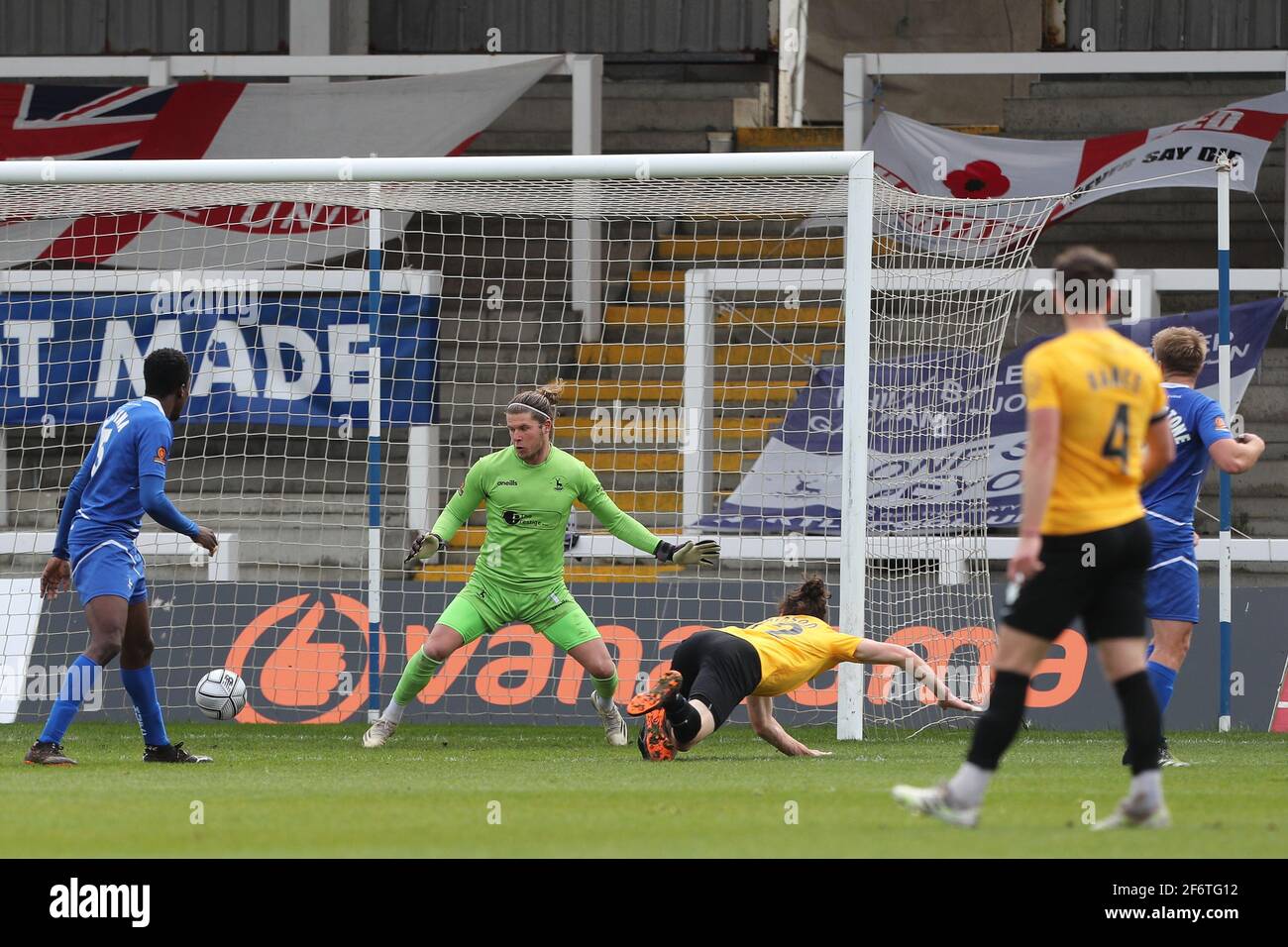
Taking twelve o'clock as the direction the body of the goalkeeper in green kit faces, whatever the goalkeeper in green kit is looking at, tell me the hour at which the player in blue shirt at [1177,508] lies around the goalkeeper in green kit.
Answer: The player in blue shirt is roughly at 10 o'clock from the goalkeeper in green kit.

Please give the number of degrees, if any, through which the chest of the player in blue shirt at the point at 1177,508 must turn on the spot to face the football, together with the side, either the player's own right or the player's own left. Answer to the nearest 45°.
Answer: approximately 135° to the player's own left

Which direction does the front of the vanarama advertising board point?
toward the camera

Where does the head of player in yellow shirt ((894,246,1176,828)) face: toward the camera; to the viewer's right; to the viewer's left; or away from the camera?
away from the camera

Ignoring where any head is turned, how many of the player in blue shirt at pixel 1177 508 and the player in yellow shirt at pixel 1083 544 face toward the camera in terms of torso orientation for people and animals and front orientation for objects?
0

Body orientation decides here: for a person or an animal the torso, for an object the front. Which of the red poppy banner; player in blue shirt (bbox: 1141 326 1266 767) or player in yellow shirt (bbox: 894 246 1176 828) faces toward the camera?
the red poppy banner

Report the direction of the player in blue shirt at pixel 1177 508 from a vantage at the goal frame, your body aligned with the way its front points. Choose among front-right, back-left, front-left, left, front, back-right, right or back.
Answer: front-left

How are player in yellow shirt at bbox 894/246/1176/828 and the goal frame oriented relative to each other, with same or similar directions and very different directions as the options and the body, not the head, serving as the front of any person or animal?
very different directions

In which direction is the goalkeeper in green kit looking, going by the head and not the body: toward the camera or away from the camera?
toward the camera

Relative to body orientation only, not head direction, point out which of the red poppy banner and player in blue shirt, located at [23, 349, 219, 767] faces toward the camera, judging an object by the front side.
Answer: the red poppy banner

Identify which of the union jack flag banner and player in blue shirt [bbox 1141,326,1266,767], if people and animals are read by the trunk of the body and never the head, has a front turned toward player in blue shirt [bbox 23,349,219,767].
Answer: the union jack flag banner

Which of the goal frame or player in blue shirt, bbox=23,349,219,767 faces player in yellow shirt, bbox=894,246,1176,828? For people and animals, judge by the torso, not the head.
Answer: the goal frame

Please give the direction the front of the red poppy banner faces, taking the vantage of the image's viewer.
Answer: facing the viewer

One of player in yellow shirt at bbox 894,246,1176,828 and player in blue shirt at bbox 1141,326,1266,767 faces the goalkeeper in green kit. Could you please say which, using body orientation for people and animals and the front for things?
the player in yellow shirt

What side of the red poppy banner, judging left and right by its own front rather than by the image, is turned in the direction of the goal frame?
front

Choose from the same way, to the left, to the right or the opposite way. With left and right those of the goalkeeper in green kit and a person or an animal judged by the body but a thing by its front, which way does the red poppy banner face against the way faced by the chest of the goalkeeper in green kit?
the same way

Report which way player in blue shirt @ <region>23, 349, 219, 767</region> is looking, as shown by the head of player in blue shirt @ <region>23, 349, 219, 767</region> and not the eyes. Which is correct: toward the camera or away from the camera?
away from the camera

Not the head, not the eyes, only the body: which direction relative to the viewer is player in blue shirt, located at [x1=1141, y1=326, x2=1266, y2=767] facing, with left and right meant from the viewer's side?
facing away from the viewer and to the right of the viewer

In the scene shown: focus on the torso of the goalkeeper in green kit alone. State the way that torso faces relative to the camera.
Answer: toward the camera

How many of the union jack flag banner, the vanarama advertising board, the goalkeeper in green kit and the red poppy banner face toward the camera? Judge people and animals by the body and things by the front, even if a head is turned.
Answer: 4

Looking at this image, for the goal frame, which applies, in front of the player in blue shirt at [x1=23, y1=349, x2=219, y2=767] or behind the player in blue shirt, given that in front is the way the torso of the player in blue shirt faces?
in front
